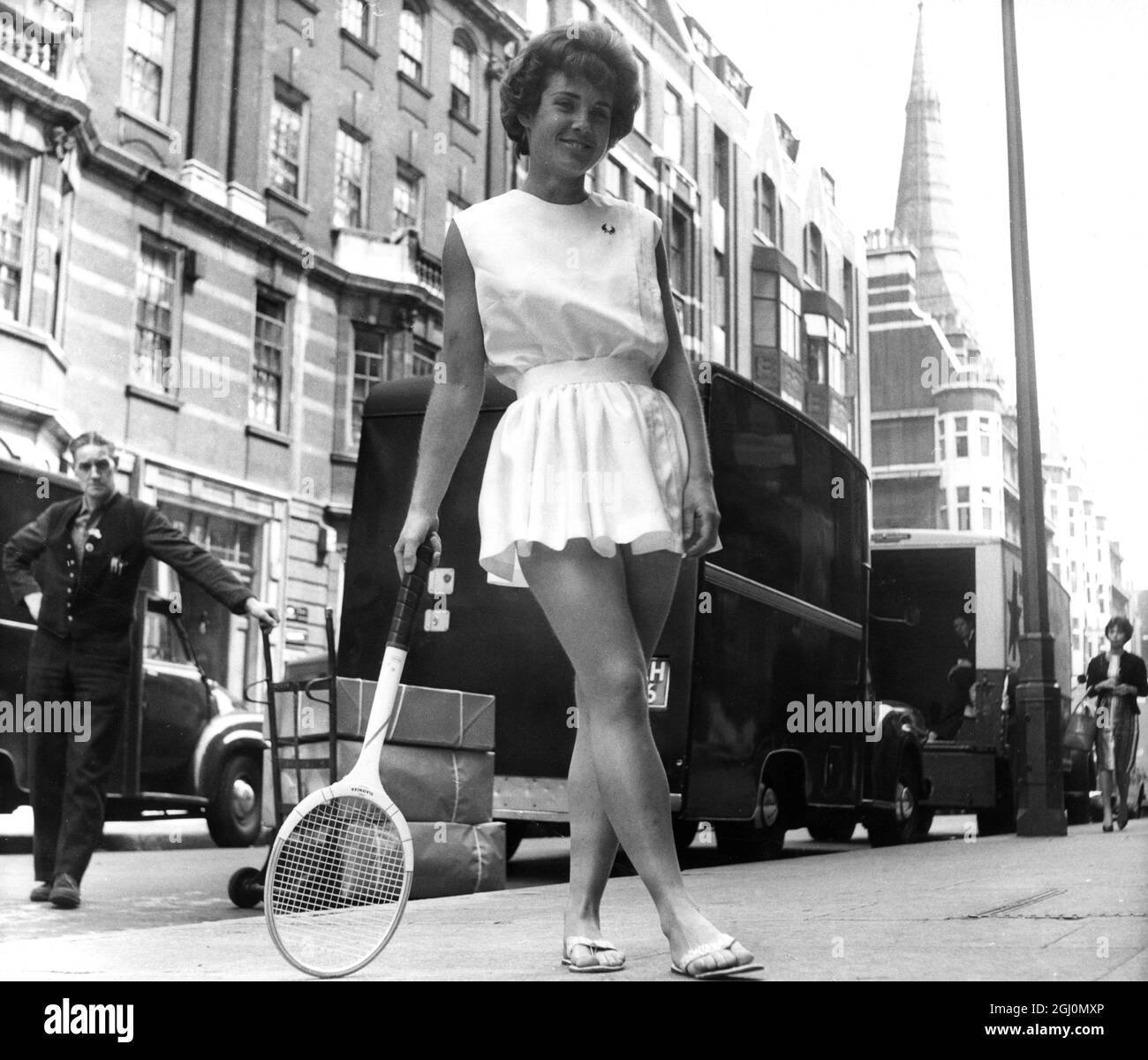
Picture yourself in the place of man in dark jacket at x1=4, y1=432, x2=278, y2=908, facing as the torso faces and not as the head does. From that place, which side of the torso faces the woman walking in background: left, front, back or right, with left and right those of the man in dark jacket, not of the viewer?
left

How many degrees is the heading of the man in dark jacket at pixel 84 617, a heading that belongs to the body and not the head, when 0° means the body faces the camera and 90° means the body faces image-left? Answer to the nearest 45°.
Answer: approximately 0°

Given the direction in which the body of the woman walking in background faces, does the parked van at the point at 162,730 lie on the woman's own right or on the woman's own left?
on the woman's own right

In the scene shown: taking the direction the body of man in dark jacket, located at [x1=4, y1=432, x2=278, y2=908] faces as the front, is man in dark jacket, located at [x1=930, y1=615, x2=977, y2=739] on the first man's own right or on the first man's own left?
on the first man's own left

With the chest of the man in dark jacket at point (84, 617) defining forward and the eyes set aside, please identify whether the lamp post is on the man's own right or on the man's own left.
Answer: on the man's own left

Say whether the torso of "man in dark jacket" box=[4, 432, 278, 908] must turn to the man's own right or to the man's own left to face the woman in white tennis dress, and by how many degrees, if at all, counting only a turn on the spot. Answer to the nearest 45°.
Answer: approximately 45° to the man's own left

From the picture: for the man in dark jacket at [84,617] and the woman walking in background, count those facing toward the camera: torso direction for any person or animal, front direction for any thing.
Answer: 2
